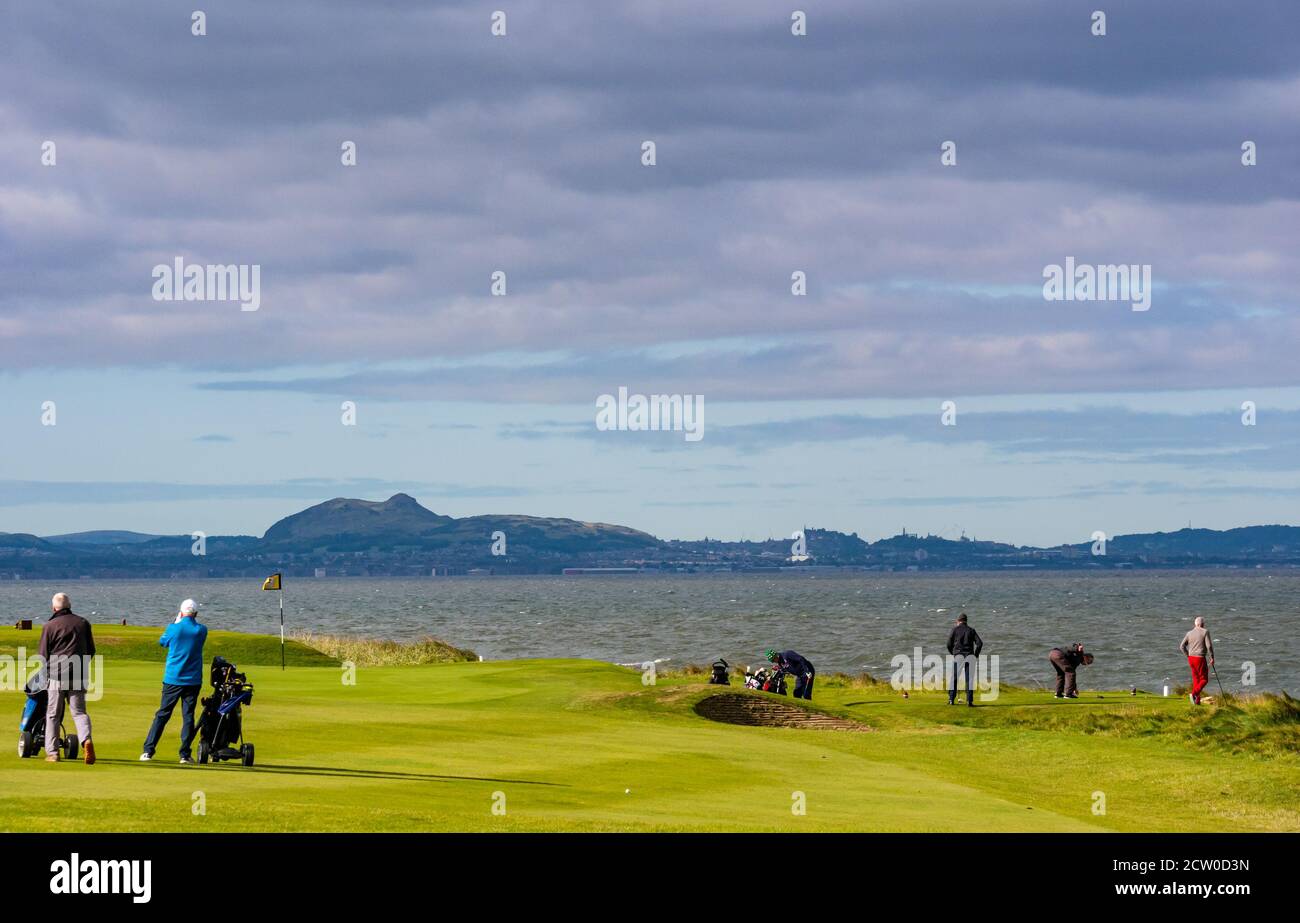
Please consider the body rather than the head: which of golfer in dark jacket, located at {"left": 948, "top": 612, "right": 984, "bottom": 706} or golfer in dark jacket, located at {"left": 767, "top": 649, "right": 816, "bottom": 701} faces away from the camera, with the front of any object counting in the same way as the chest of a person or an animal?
golfer in dark jacket, located at {"left": 948, "top": 612, "right": 984, "bottom": 706}

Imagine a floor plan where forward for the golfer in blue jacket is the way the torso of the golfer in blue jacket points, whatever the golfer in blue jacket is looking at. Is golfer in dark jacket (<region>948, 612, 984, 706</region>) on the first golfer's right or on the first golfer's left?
on the first golfer's right

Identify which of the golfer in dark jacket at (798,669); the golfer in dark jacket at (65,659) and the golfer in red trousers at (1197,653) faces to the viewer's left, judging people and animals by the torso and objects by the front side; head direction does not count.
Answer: the golfer in dark jacket at (798,669)

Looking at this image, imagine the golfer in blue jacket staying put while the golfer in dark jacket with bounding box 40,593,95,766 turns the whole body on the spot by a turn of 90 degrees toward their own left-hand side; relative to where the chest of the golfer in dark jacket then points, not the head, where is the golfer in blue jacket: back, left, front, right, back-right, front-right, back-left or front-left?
back

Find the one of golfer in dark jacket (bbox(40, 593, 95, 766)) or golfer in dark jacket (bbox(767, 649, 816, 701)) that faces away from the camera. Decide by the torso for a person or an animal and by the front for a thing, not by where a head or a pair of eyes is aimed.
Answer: golfer in dark jacket (bbox(40, 593, 95, 766))

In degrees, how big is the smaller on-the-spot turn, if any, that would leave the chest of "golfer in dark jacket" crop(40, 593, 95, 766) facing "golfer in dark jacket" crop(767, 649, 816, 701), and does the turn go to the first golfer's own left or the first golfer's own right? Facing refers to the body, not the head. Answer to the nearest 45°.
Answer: approximately 45° to the first golfer's own right

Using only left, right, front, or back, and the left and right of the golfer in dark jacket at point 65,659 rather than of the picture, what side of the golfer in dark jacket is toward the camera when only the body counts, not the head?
back

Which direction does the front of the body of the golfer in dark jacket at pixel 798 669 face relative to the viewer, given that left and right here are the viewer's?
facing to the left of the viewer

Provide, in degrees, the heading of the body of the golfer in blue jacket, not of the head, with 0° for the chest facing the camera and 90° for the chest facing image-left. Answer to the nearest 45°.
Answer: approximately 180°

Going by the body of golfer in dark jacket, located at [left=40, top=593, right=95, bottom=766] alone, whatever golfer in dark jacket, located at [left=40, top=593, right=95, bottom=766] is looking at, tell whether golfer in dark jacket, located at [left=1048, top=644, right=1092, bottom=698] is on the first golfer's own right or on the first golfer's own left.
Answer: on the first golfer's own right

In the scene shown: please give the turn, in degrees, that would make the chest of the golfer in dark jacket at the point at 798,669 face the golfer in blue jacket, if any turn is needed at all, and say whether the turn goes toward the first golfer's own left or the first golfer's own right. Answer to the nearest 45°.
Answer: approximately 90° to the first golfer's own left

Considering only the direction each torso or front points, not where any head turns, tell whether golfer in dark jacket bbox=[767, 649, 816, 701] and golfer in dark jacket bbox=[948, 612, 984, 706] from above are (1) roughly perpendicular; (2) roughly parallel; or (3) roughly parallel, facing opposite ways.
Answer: roughly perpendicular

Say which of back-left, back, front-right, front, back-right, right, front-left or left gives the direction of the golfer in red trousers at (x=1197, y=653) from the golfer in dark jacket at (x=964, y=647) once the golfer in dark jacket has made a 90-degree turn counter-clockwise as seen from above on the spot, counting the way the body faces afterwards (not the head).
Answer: back

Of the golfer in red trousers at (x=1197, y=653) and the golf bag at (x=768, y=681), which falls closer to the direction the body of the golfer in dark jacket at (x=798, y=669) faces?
the golf bag

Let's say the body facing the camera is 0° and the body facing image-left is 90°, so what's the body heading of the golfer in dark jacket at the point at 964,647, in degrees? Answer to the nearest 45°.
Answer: approximately 180°
